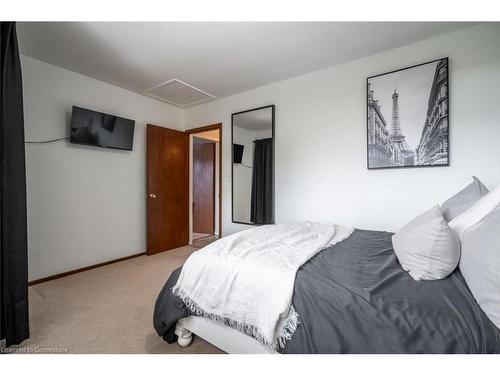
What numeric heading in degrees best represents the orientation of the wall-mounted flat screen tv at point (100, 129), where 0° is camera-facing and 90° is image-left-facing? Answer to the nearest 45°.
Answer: approximately 315°

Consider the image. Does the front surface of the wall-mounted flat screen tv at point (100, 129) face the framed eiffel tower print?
yes

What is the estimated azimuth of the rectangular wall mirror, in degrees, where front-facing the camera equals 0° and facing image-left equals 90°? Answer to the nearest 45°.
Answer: approximately 45°

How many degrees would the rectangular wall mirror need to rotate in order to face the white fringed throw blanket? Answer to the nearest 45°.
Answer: approximately 45° to its left

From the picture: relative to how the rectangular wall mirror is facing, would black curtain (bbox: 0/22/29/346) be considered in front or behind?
in front

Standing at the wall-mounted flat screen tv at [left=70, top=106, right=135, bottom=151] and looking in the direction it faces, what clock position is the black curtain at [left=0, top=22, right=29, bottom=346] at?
The black curtain is roughly at 2 o'clock from the wall-mounted flat screen tv.

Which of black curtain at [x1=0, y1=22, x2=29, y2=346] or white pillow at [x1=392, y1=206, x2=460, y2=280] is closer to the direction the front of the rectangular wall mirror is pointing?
the black curtain

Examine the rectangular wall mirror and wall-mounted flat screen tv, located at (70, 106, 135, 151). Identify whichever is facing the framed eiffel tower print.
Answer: the wall-mounted flat screen tv

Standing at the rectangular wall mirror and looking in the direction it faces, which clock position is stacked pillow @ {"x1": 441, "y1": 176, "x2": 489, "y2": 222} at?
The stacked pillow is roughly at 9 o'clock from the rectangular wall mirror.

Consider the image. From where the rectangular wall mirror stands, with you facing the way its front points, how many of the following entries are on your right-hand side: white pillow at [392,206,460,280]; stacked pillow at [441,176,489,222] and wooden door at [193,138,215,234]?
1

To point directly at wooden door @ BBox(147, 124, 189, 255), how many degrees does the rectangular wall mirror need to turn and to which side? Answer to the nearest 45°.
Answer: approximately 45° to its right

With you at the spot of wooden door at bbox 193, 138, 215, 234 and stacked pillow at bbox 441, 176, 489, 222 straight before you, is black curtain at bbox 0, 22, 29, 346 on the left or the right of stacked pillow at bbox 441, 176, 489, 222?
right
